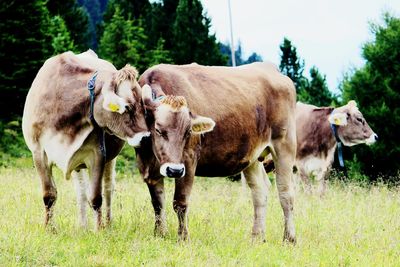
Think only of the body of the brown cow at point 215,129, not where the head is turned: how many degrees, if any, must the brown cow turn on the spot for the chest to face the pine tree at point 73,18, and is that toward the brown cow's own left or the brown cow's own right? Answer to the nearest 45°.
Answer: approximately 135° to the brown cow's own right

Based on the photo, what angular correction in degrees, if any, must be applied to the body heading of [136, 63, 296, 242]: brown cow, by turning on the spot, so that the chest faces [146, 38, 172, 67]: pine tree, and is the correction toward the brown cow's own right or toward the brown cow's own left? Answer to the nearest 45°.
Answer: approximately 135° to the brown cow's own right

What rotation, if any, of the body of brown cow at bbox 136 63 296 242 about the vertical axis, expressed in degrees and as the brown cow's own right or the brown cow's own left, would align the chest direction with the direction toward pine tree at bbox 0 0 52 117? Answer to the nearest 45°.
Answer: approximately 90° to the brown cow's own right

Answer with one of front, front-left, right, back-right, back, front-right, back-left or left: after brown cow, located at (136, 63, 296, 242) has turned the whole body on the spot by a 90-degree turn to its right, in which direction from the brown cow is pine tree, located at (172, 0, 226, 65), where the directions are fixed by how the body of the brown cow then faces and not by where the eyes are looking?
front-right

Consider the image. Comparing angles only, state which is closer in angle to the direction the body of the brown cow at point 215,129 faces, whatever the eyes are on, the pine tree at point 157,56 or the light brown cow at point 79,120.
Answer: the light brown cow

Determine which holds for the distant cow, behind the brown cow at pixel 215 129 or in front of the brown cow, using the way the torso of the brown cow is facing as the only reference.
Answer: behind

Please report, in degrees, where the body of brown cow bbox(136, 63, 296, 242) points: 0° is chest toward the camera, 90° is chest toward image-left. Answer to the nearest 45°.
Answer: approximately 45°

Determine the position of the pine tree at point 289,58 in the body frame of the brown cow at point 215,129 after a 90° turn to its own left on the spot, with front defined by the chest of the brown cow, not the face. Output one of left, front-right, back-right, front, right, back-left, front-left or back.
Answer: back-left
